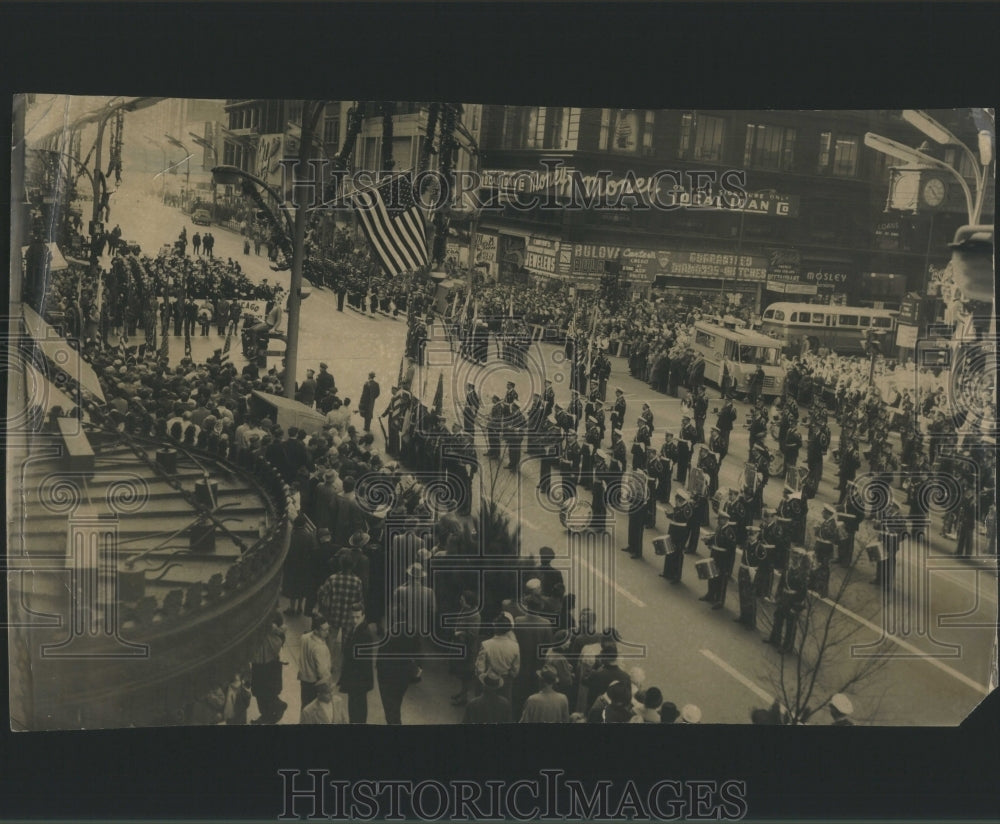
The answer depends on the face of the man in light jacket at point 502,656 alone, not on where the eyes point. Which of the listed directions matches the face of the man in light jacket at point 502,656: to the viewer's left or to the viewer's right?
to the viewer's right

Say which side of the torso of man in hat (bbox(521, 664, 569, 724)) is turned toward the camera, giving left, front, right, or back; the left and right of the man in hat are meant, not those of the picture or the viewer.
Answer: back

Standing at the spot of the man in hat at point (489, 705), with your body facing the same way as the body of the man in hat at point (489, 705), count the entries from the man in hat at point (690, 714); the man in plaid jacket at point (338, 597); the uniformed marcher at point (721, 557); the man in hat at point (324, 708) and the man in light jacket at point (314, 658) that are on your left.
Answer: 3

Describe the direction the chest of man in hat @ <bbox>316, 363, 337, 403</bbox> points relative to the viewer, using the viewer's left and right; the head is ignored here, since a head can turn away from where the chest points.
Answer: facing away from the viewer and to the right of the viewer

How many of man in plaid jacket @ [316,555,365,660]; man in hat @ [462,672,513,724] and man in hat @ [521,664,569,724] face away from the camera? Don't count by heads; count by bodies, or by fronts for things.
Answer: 3

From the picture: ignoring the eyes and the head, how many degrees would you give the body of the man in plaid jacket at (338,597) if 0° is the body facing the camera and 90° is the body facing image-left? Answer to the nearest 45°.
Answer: approximately 180°

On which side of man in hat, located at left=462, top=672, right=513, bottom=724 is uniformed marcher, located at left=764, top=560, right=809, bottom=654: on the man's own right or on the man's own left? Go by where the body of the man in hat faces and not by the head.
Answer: on the man's own right

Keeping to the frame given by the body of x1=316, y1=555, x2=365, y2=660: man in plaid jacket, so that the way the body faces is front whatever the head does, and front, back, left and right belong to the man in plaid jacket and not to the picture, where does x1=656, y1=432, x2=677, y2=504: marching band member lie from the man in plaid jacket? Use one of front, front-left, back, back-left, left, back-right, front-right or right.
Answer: right
